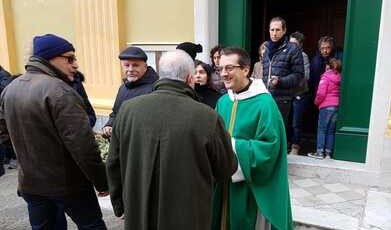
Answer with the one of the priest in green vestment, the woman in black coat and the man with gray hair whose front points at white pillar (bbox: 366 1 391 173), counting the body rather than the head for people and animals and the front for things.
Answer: the man with gray hair

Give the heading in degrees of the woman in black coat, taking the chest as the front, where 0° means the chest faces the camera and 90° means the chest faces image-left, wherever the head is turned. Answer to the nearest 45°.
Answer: approximately 45°

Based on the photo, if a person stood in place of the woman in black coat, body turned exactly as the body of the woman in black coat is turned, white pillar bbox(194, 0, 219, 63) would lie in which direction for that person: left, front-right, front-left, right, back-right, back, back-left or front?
back-right

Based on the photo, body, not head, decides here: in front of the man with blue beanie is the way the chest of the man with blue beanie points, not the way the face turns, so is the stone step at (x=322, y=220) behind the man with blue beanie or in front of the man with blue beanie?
in front

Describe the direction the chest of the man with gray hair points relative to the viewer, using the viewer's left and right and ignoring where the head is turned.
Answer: facing away from the viewer and to the right of the viewer

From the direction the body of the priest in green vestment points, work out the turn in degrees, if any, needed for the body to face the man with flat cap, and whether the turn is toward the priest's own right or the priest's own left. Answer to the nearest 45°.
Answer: approximately 90° to the priest's own right

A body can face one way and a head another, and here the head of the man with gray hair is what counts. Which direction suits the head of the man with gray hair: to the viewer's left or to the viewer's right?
to the viewer's right

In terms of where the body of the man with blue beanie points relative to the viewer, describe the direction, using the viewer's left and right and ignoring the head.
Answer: facing away from the viewer and to the right of the viewer

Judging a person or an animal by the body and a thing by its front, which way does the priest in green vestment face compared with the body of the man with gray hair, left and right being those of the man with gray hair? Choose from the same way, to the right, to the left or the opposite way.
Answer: the opposite way

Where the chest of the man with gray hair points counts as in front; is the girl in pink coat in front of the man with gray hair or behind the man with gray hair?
in front

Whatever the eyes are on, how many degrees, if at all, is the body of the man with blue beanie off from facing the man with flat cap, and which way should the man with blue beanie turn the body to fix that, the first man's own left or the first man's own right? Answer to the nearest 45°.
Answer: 0° — they already face them

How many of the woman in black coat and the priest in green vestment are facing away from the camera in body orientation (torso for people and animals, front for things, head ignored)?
0

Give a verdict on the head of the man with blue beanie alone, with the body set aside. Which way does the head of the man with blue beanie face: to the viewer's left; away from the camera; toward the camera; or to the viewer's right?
to the viewer's right

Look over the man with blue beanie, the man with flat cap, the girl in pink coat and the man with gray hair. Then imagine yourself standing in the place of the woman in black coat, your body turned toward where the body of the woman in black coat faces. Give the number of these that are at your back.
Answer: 1
